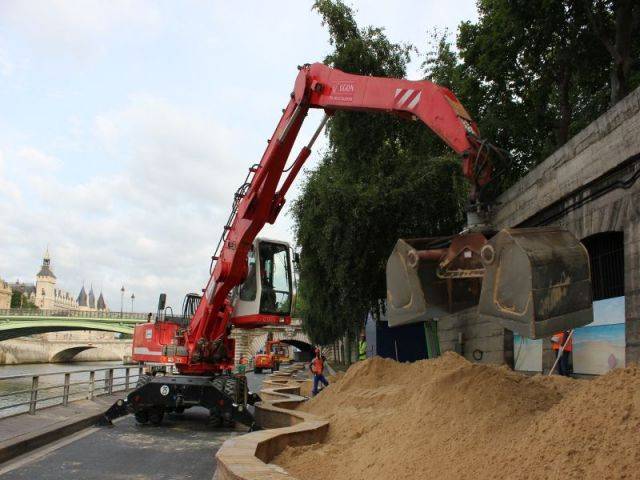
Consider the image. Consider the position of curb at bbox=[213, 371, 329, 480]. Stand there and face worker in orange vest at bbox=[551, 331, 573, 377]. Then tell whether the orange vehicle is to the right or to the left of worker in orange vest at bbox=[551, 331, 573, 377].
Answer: left

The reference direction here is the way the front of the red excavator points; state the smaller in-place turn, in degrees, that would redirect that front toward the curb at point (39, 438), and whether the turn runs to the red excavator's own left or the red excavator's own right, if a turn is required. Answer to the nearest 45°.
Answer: approximately 135° to the red excavator's own right

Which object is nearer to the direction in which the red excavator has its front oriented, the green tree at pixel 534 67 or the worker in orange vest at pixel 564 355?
the worker in orange vest

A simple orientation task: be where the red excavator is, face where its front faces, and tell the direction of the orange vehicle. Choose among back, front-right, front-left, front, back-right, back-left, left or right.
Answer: back-left

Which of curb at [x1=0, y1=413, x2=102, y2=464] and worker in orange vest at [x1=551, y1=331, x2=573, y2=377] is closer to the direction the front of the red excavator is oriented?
the worker in orange vest

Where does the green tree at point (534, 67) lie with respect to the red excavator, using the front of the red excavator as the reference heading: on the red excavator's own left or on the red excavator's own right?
on the red excavator's own left

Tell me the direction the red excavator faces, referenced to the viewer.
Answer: facing the viewer and to the right of the viewer

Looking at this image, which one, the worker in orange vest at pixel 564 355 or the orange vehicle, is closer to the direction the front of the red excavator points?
the worker in orange vest
